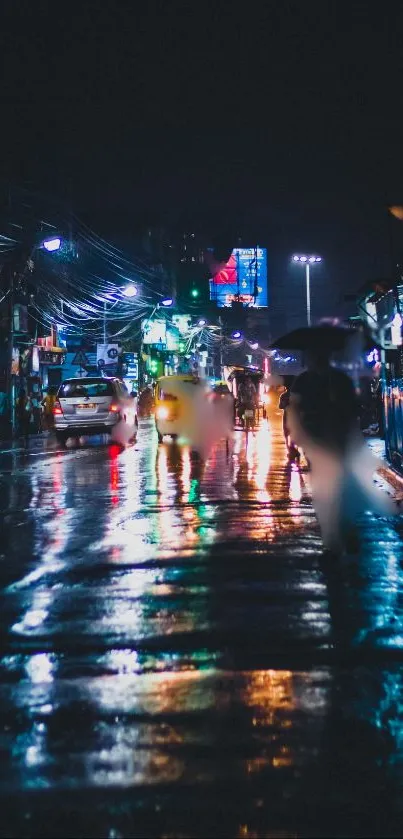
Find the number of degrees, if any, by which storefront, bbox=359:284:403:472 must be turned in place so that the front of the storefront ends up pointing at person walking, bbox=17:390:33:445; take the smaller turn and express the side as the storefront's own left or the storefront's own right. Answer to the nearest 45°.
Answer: approximately 45° to the storefront's own right

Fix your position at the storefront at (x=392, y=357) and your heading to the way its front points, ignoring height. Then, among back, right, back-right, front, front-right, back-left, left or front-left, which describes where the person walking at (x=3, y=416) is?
front-right

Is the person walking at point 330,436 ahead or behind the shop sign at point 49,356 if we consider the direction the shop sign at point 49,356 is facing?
ahead

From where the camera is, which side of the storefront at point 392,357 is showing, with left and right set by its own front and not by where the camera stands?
left

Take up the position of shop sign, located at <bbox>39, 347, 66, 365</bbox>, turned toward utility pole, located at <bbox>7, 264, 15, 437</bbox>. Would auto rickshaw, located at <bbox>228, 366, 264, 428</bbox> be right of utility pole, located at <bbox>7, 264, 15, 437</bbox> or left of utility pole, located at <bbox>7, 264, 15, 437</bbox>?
left

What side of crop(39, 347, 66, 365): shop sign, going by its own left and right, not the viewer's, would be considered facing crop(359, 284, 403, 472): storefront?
front

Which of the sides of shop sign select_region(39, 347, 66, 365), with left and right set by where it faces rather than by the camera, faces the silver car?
front

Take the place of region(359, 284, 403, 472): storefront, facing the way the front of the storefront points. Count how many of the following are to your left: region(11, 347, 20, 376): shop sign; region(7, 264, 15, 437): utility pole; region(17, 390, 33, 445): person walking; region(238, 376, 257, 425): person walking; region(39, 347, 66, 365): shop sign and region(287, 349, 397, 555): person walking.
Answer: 1

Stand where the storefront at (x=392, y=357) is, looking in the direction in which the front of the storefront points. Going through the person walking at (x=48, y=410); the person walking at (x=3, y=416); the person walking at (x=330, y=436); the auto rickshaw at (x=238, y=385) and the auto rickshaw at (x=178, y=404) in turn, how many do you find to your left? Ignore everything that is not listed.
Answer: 1

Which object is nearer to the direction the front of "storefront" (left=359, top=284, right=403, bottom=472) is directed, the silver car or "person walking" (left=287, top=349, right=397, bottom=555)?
the silver car

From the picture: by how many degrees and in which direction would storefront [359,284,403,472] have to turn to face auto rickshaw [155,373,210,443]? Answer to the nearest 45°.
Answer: approximately 45° to its right

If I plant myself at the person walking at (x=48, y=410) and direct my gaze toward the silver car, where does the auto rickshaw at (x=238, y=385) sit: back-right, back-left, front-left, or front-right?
front-left

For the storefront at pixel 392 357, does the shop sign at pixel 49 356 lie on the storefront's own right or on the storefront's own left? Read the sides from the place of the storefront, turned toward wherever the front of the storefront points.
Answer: on the storefront's own right
